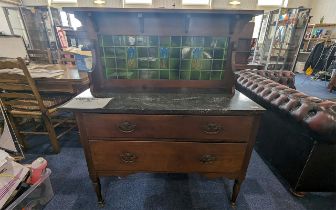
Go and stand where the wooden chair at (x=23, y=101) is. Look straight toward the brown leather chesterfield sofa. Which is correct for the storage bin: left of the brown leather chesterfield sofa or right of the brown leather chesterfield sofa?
right

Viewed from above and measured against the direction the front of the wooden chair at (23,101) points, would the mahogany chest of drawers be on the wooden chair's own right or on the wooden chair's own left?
on the wooden chair's own right

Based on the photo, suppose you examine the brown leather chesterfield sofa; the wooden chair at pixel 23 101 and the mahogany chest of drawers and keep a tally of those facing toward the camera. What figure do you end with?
1

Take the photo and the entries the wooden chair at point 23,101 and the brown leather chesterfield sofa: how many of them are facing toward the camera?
0

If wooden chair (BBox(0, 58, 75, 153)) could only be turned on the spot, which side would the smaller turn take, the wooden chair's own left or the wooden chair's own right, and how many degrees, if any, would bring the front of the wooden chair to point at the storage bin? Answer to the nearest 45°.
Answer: approximately 135° to the wooden chair's own right

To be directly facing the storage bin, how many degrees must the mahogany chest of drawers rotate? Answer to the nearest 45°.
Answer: approximately 90° to its right

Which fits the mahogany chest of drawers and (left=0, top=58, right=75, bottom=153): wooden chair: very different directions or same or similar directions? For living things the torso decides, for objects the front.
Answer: very different directions

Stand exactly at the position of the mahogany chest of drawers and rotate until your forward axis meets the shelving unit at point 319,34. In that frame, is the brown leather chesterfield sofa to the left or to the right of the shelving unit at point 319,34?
right

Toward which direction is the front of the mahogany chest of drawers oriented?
toward the camera
